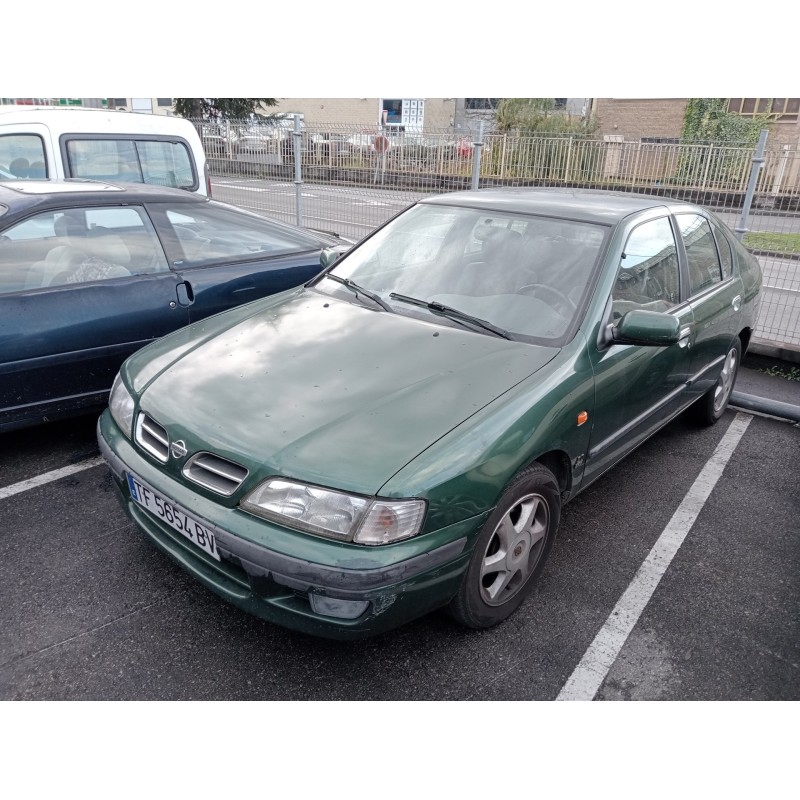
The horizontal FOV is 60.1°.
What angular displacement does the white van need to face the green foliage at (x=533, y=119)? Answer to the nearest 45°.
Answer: approximately 135° to its right

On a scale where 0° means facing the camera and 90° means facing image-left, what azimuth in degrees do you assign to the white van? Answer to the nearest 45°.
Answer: approximately 90°

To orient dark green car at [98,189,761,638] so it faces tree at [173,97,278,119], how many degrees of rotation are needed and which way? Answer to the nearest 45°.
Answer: approximately 135° to its right

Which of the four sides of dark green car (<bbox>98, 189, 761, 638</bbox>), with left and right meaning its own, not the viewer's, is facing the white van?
right

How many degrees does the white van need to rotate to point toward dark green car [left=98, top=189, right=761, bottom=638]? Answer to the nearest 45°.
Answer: approximately 90° to its left

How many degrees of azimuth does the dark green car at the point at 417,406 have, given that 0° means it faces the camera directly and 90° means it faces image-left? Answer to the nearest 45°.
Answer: approximately 45°

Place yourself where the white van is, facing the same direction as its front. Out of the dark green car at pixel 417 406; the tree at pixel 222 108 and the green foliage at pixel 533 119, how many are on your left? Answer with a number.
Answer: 1

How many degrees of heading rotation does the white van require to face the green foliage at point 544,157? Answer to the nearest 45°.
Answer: approximately 180°

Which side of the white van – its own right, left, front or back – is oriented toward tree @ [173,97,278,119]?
right

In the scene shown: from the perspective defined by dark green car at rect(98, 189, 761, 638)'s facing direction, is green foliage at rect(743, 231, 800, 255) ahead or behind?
behind

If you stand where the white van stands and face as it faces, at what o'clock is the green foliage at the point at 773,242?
The green foliage is roughly at 7 o'clock from the white van.
